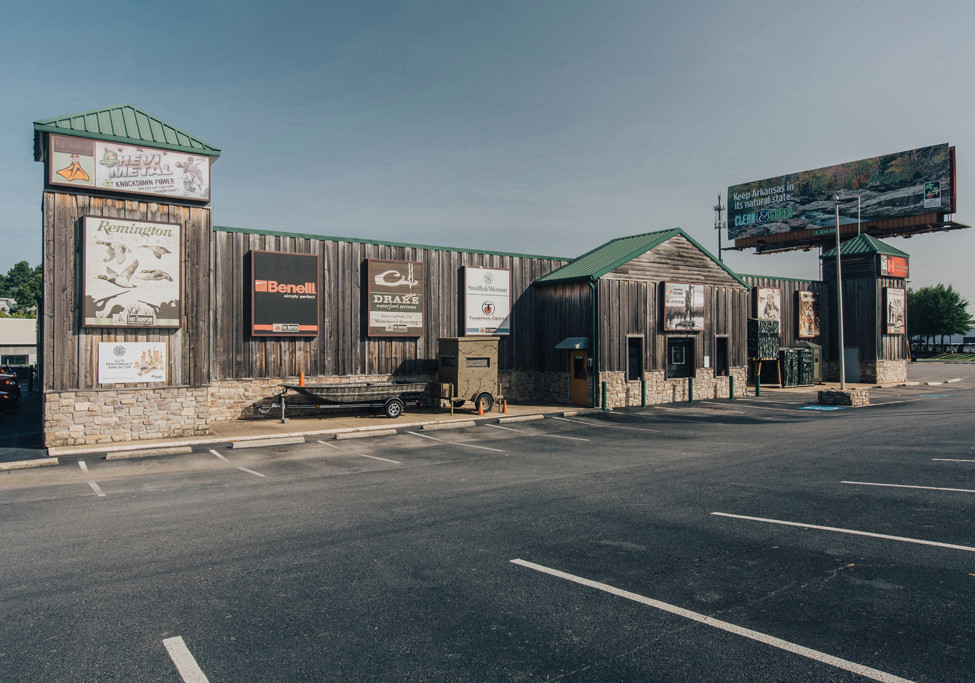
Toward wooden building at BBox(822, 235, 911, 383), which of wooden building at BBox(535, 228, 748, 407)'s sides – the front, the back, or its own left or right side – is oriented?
left

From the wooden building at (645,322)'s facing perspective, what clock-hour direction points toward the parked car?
The parked car is roughly at 4 o'clock from the wooden building.

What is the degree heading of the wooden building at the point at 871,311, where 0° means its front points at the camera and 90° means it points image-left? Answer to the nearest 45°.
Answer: approximately 315°

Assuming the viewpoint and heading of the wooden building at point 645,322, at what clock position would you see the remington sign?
The remington sign is roughly at 3 o'clock from the wooden building.

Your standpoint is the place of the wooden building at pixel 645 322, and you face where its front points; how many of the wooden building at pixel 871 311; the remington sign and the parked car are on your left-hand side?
1

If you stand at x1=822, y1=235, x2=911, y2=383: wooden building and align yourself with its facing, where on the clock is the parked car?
The parked car is roughly at 3 o'clock from the wooden building.

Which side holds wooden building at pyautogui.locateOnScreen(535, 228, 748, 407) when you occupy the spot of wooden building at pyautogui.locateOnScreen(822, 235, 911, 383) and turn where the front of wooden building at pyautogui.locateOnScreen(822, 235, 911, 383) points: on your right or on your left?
on your right

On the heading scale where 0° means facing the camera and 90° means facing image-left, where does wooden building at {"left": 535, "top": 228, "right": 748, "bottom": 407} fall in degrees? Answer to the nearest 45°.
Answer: approximately 315°

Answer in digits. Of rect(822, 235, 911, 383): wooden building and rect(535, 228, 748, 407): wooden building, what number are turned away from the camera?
0

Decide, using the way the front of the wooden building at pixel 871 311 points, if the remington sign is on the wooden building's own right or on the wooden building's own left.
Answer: on the wooden building's own right
